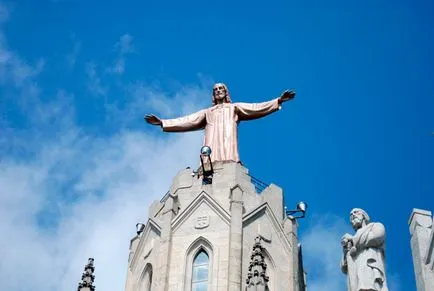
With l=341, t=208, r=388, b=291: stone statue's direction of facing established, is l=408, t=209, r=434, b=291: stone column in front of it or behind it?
behind

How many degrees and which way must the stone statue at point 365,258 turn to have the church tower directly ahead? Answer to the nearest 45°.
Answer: approximately 90° to its right

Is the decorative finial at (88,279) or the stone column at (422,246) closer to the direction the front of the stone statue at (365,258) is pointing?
the decorative finial

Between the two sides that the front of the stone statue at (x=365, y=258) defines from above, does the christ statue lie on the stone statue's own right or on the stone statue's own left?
on the stone statue's own right

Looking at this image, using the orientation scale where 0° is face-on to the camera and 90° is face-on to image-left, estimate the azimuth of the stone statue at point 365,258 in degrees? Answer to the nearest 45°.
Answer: approximately 45°

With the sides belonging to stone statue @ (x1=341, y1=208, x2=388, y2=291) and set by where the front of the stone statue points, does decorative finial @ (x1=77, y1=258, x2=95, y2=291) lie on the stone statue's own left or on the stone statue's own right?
on the stone statue's own right
